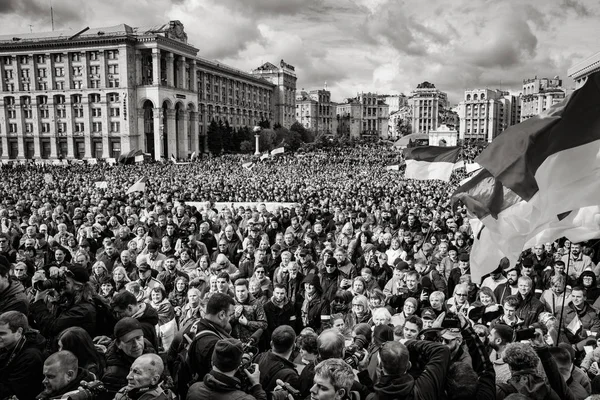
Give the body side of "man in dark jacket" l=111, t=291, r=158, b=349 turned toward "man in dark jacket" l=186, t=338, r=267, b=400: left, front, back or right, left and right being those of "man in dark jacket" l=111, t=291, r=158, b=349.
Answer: left

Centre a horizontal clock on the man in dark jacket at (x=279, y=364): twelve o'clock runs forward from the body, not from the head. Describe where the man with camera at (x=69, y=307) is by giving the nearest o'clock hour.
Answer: The man with camera is roughly at 10 o'clock from the man in dark jacket.

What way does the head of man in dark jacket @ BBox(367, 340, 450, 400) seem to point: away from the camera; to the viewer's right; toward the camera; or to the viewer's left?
away from the camera

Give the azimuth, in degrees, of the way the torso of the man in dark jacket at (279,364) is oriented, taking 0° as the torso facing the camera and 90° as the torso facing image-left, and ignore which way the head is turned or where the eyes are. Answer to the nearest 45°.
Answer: approximately 180°
